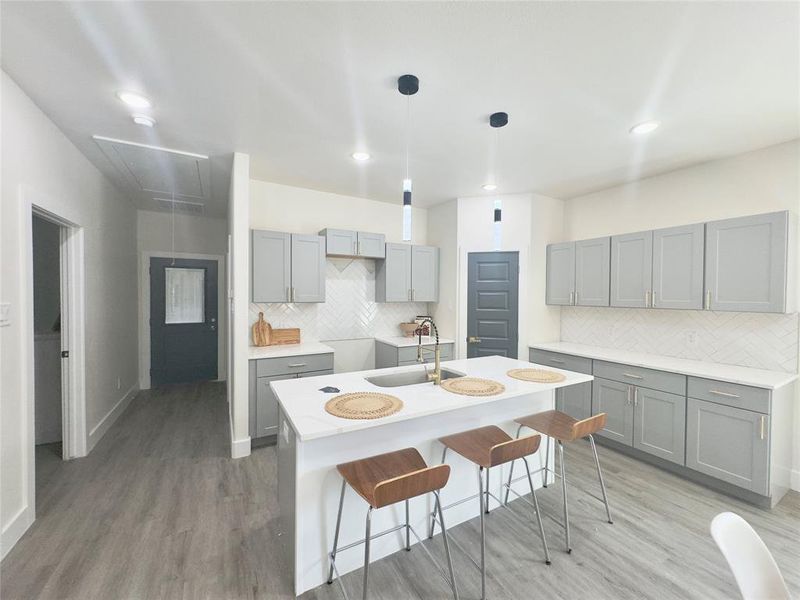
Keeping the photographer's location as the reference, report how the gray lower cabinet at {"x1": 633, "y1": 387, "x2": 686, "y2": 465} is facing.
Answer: facing the viewer and to the left of the viewer

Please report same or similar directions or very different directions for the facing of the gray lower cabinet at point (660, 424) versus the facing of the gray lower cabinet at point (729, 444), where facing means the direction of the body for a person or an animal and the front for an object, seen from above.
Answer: same or similar directions

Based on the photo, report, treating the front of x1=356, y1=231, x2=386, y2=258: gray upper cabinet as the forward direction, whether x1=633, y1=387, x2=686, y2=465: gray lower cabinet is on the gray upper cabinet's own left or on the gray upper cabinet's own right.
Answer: on the gray upper cabinet's own left

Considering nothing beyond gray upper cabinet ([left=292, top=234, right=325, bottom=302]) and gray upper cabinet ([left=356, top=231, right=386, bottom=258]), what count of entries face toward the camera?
2

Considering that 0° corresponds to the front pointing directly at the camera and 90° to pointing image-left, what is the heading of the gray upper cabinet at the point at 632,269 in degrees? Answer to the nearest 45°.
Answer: approximately 45°

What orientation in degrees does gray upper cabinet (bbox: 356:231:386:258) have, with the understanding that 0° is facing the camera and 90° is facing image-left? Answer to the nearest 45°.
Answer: approximately 0°

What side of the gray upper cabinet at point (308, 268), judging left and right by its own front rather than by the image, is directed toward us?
front

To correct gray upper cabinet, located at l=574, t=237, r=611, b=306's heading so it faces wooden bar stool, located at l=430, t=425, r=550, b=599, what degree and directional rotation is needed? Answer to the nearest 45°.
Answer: approximately 45° to its left

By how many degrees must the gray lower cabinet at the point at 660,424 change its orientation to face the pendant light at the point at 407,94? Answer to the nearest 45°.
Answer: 0° — it already faces it

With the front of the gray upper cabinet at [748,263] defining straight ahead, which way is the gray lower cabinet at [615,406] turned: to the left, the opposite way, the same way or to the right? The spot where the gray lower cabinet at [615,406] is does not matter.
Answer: the same way

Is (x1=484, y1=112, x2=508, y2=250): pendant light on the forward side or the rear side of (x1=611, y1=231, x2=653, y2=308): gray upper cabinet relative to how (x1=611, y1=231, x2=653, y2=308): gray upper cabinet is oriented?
on the forward side

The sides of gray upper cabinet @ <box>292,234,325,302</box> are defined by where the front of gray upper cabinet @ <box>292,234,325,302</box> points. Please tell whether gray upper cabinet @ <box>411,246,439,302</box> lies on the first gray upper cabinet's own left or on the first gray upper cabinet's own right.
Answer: on the first gray upper cabinet's own left
